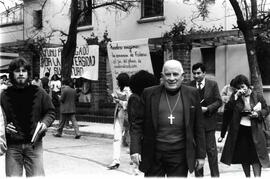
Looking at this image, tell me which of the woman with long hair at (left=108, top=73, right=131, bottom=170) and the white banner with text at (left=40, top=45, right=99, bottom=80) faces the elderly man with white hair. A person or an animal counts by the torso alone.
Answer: the white banner with text

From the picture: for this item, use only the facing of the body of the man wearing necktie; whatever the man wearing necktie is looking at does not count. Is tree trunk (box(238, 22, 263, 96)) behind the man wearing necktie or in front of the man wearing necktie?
behind

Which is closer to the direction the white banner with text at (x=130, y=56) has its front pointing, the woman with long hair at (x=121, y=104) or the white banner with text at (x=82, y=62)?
the woman with long hair

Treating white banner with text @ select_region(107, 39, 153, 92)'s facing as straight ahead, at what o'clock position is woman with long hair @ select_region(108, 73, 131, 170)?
The woman with long hair is roughly at 12 o'clock from the white banner with text.

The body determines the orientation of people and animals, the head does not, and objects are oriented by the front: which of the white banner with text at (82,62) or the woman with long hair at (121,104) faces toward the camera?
the white banner with text

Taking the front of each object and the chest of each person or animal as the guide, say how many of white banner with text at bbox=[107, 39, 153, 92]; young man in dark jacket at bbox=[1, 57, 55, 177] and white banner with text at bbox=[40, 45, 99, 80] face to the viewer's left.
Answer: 0

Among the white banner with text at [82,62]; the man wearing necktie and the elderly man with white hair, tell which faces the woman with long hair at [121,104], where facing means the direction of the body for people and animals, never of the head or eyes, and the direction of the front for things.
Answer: the white banner with text

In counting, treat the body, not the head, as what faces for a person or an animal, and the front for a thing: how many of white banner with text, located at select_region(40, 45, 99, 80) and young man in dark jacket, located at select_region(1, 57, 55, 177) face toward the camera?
2

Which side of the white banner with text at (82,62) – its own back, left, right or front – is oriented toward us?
front

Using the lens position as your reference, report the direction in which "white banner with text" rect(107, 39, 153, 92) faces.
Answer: facing the viewer

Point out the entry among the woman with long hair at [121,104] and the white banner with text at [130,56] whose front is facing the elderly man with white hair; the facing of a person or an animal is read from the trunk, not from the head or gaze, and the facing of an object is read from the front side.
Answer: the white banner with text
